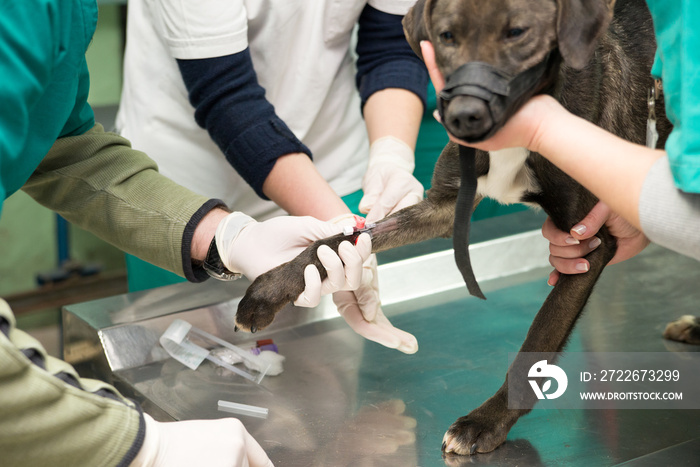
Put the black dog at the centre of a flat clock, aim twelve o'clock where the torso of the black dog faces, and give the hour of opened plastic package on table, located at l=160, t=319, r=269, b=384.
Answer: The opened plastic package on table is roughly at 1 o'clock from the black dog.

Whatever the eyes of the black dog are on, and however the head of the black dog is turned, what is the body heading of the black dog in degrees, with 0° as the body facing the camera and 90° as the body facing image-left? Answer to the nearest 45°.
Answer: approximately 45°
